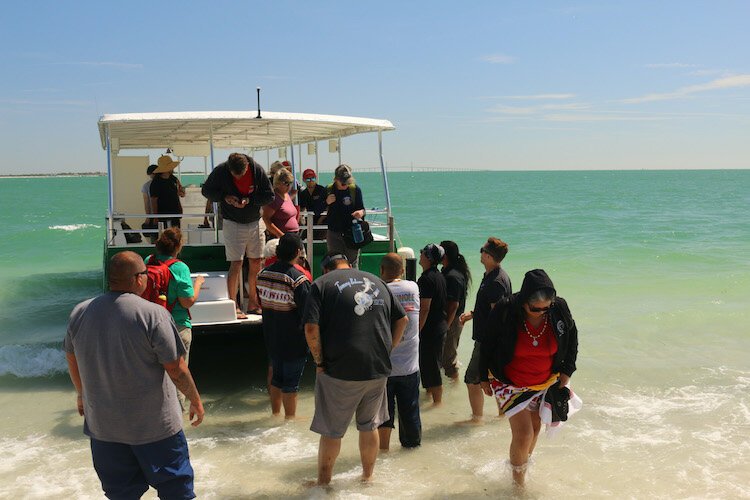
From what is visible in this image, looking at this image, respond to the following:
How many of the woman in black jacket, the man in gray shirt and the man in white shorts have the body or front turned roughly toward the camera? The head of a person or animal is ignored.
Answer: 2

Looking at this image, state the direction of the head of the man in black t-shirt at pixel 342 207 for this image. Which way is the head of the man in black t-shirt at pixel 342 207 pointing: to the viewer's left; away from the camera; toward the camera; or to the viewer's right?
toward the camera

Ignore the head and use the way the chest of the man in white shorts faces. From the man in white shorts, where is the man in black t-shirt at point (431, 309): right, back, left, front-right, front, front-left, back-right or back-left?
front-left

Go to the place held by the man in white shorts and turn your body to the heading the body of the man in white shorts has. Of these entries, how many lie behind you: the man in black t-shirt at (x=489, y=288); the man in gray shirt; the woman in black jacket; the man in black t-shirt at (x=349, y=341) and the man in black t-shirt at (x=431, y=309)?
0

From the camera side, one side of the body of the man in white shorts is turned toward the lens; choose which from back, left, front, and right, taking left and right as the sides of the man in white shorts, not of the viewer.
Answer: front

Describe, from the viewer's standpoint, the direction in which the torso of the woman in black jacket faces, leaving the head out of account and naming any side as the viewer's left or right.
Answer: facing the viewer

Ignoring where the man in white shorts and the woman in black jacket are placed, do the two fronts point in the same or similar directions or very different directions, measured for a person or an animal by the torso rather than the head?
same or similar directions

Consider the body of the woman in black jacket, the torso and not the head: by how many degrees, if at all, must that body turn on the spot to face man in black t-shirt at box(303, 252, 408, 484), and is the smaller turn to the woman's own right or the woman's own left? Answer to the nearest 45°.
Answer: approximately 90° to the woman's own right

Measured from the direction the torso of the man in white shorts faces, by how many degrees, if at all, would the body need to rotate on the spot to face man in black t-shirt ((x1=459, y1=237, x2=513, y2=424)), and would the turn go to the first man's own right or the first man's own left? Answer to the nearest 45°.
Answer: approximately 45° to the first man's own left

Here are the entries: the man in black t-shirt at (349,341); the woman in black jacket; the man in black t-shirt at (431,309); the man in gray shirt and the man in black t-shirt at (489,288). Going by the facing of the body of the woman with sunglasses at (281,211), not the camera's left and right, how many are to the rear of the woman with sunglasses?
0

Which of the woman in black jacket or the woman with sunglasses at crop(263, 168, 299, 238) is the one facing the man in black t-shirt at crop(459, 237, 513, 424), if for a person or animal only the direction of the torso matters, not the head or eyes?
the woman with sunglasses
